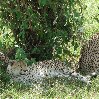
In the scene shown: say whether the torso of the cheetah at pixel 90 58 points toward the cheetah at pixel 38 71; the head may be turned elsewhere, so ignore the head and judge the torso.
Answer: no
